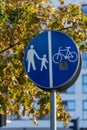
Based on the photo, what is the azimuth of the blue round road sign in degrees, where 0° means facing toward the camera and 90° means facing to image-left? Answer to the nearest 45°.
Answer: approximately 0°
